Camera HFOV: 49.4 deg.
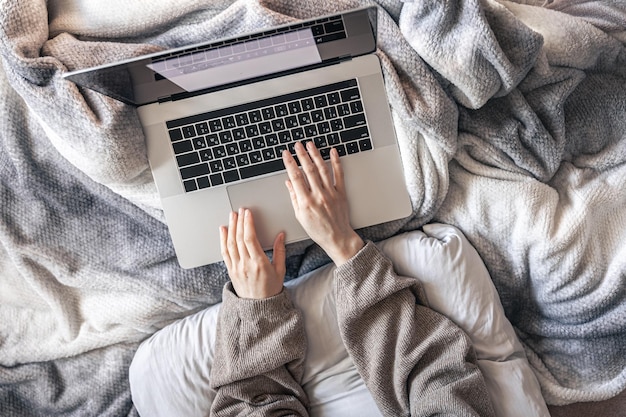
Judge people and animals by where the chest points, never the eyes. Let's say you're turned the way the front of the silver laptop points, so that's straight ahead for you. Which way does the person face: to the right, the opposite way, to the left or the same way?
the opposite way

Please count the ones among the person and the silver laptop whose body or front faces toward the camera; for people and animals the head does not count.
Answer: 1

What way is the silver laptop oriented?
toward the camera

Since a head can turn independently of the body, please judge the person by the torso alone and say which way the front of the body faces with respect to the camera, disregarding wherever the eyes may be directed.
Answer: away from the camera
